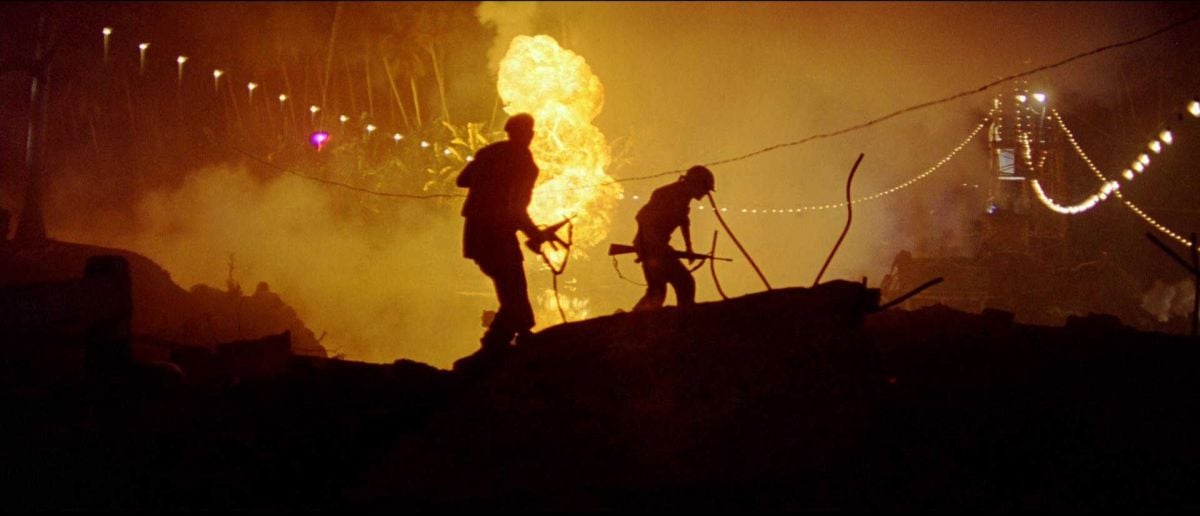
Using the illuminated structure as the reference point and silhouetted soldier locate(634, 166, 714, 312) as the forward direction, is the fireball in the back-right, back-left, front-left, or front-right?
front-right

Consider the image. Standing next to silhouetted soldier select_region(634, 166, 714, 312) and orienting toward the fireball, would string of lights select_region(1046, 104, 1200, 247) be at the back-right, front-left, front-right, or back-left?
front-right

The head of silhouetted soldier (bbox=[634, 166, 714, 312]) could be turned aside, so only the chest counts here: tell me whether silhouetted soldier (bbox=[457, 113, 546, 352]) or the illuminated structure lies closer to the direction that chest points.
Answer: the illuminated structure

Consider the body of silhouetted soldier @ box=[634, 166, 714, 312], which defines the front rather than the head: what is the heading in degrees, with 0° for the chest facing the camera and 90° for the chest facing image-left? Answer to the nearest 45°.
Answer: approximately 270°

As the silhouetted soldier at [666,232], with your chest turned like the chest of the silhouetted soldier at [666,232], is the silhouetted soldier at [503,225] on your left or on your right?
on your right

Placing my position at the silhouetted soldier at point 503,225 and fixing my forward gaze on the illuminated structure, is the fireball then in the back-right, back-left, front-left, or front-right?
front-left

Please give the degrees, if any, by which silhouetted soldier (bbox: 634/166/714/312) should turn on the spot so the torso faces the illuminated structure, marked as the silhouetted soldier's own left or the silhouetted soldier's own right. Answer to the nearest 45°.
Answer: approximately 45° to the silhouetted soldier's own left

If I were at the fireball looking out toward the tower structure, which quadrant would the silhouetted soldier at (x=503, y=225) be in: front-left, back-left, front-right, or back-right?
back-right

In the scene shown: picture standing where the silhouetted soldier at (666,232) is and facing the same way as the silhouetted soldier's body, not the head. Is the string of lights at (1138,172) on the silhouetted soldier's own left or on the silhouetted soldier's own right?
on the silhouetted soldier's own left

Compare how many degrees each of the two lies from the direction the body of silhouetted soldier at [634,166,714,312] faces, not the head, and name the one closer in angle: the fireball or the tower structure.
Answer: the tower structure

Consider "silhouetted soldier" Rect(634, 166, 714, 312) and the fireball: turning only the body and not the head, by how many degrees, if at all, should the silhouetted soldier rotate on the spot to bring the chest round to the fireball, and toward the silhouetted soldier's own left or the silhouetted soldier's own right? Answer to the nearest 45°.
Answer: approximately 90° to the silhouetted soldier's own left
